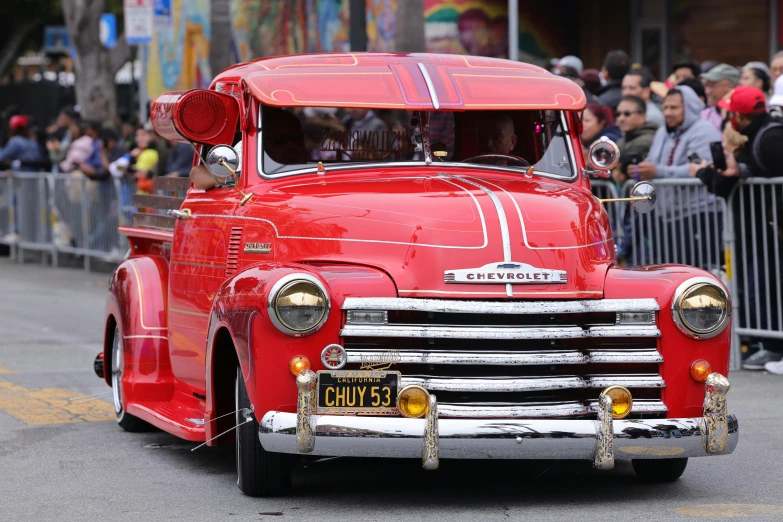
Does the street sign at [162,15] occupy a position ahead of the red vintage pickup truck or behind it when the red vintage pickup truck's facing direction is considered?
behind

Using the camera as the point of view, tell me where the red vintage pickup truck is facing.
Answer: facing the viewer and to the right of the viewer

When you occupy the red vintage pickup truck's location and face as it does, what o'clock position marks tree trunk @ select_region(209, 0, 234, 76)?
The tree trunk is roughly at 7 o'clock from the red vintage pickup truck.

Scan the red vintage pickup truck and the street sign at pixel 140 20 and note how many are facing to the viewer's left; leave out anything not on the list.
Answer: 0

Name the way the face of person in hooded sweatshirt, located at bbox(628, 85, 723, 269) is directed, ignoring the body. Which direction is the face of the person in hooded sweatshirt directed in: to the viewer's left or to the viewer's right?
to the viewer's left

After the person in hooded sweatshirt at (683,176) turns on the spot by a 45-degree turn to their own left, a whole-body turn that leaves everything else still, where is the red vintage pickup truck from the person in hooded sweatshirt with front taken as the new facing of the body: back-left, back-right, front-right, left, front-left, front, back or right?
front

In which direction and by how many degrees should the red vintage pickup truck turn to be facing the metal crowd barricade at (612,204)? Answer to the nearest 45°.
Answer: approximately 135° to its left

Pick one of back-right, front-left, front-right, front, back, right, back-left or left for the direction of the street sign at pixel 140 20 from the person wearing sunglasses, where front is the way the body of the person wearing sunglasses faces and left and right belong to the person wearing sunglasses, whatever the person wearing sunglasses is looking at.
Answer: right

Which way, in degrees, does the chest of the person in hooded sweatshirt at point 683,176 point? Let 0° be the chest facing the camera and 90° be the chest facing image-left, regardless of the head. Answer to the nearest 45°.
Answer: approximately 45°

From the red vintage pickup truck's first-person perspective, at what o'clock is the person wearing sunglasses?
The person wearing sunglasses is roughly at 8 o'clock from the red vintage pickup truck.

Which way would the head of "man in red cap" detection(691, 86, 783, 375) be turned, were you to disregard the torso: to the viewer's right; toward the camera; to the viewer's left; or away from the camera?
to the viewer's left

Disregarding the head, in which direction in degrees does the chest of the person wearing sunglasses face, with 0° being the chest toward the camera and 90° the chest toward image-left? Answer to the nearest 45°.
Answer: approximately 45°
